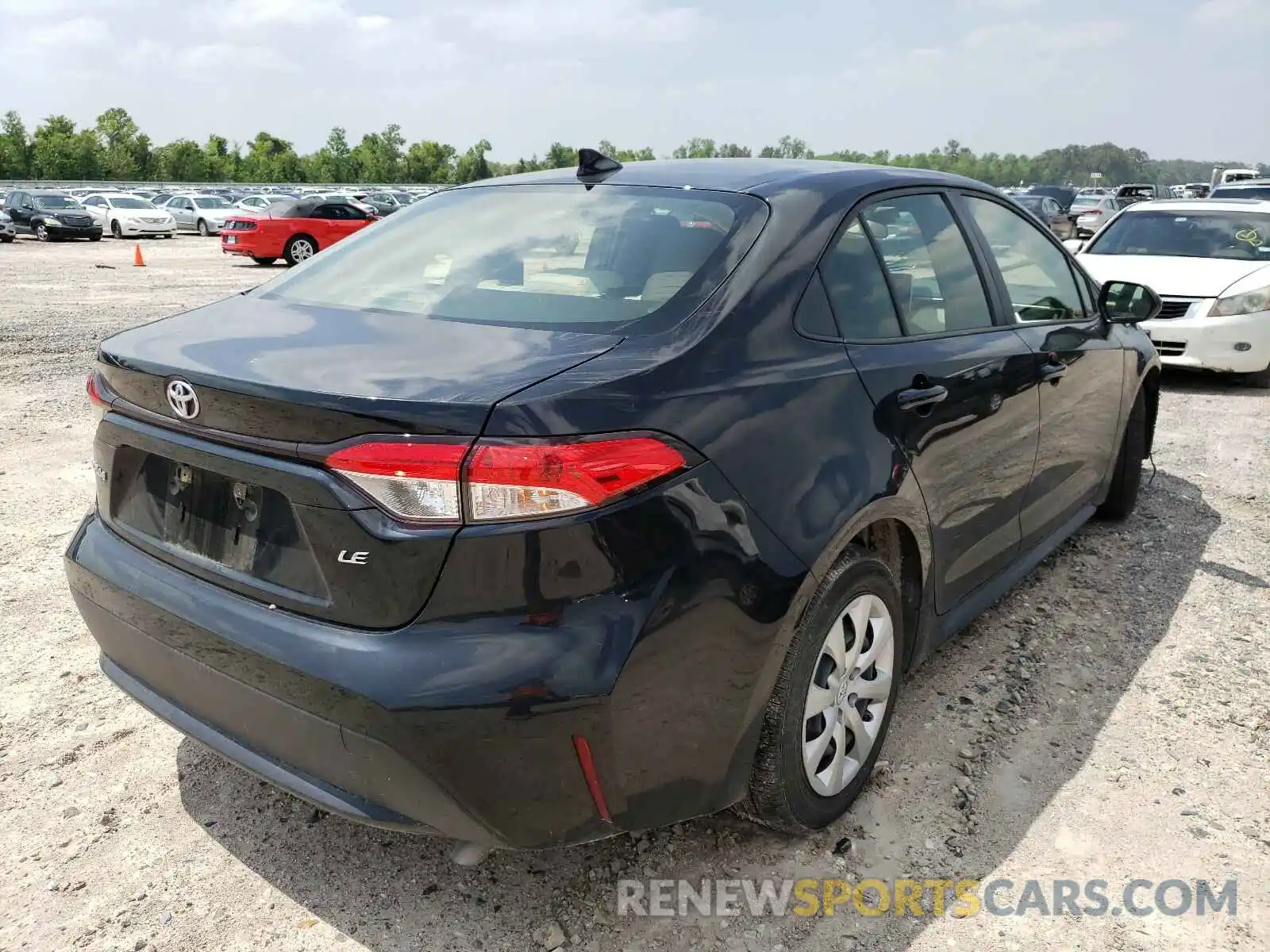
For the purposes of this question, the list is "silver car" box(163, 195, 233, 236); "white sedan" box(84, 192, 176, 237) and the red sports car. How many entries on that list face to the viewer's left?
0

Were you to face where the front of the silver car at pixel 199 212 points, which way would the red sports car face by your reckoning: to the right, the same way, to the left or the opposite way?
to the left

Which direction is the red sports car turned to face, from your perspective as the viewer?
facing away from the viewer and to the right of the viewer

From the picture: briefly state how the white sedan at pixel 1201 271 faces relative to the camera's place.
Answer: facing the viewer and to the left of the viewer

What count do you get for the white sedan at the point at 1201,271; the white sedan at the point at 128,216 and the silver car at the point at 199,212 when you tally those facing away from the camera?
0

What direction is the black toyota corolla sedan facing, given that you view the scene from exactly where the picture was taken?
facing away from the viewer and to the right of the viewer

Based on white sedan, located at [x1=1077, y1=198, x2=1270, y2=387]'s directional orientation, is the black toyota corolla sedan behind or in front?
in front

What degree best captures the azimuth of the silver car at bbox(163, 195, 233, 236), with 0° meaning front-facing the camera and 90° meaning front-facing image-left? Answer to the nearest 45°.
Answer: approximately 315°

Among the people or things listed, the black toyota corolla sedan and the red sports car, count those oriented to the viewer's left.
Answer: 0
